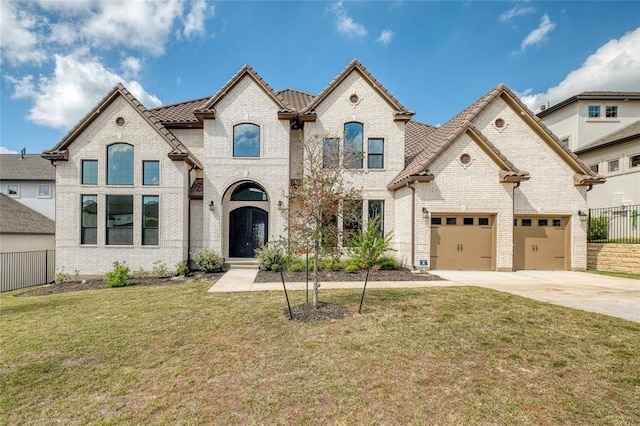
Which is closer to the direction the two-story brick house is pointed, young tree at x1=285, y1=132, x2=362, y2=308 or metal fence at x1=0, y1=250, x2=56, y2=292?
the young tree

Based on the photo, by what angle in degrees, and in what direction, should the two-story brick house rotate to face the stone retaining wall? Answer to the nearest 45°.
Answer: approximately 90° to its left

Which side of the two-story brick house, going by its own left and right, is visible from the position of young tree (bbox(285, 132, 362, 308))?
front

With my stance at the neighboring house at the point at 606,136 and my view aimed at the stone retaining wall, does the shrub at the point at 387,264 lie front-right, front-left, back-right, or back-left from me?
front-right

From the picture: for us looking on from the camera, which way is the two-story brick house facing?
facing the viewer

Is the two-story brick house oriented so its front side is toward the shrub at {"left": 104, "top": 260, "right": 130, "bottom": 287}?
no

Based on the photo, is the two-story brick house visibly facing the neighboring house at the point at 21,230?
no

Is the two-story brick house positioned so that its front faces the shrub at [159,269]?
no

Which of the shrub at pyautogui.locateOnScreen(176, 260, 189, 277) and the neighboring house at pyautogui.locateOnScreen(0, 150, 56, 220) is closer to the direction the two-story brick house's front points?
the shrub

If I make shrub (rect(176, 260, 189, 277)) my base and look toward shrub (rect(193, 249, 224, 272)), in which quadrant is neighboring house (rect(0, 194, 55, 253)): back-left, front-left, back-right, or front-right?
back-left

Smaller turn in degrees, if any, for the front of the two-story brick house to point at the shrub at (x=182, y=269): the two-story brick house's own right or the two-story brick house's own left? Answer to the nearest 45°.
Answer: approximately 90° to the two-story brick house's own right

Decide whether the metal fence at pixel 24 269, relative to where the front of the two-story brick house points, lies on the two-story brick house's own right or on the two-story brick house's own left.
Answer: on the two-story brick house's own right

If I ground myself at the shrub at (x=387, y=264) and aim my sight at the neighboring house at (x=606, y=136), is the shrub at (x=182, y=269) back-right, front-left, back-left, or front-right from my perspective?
back-left
